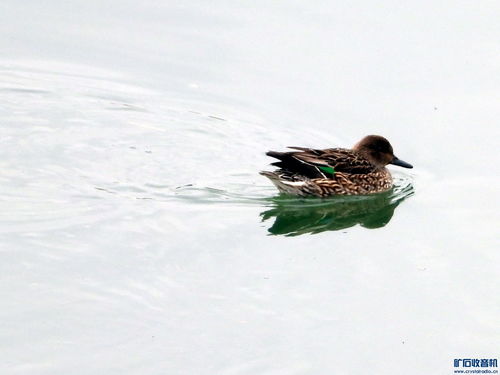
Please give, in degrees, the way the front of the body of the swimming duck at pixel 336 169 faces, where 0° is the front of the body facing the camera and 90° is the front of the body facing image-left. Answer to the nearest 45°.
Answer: approximately 270°
